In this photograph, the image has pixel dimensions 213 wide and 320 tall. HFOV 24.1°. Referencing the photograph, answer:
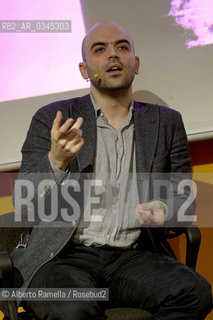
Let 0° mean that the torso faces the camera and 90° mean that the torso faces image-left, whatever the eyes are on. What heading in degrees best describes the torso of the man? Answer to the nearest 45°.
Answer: approximately 0°
